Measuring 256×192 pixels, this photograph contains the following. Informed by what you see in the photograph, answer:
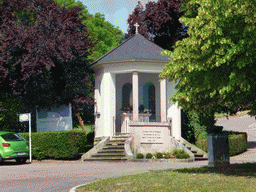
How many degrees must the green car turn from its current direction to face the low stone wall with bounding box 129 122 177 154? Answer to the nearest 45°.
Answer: approximately 135° to its right

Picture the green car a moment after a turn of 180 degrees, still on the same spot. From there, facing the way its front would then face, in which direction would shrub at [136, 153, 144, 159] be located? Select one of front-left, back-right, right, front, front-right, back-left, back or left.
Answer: front-left

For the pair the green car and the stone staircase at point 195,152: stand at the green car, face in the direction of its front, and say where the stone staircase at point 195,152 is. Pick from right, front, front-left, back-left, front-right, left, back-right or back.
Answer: back-right

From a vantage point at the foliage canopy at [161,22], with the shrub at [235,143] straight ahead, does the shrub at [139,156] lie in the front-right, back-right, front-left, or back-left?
front-right

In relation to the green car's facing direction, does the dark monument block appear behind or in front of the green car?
behind

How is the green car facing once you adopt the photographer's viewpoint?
facing away from the viewer and to the left of the viewer

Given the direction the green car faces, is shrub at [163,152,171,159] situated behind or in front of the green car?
behind
